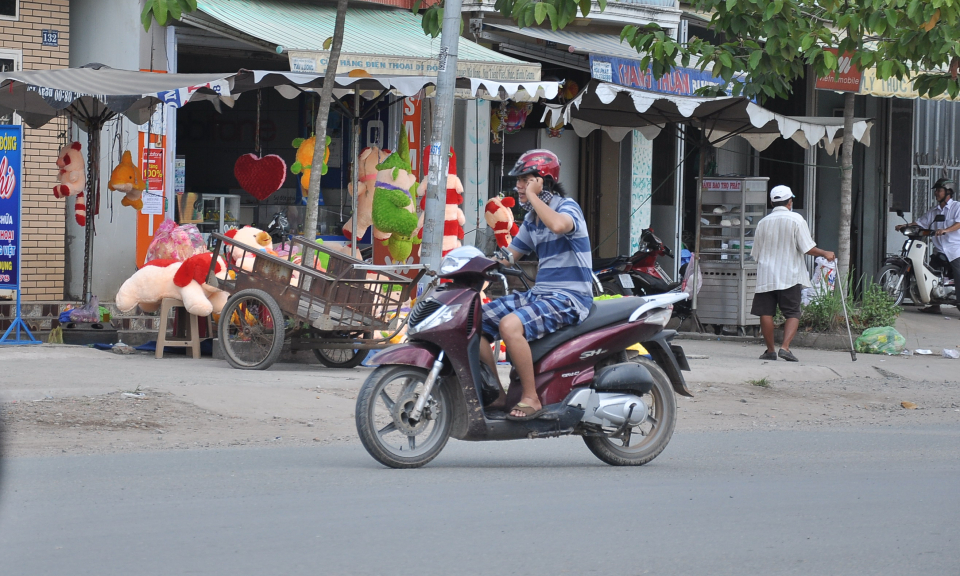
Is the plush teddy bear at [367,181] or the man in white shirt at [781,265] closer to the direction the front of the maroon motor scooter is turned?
the plush teddy bear

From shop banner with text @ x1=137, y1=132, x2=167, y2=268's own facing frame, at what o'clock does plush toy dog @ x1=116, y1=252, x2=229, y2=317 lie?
The plush toy dog is roughly at 12 o'clock from the shop banner with text.

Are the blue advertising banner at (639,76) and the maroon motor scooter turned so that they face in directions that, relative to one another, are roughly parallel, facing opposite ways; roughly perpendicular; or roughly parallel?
roughly perpendicular

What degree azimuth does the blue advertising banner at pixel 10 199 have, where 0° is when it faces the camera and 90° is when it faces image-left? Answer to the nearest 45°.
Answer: approximately 0°

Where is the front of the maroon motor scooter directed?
to the viewer's left

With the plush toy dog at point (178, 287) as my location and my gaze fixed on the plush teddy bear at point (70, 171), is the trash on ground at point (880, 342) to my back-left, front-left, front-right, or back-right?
back-right

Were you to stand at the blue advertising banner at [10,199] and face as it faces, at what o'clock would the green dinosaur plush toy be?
The green dinosaur plush toy is roughly at 9 o'clock from the blue advertising banner.

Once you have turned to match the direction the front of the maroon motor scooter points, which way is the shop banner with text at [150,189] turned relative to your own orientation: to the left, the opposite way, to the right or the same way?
to the left
